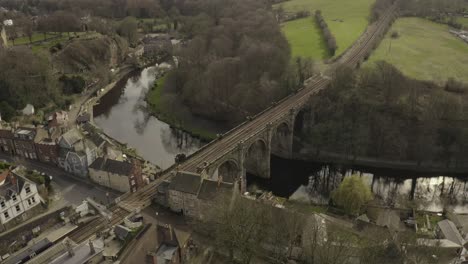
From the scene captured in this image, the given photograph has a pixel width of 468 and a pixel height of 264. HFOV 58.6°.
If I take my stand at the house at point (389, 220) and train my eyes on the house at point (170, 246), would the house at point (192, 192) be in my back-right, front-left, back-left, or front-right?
front-right

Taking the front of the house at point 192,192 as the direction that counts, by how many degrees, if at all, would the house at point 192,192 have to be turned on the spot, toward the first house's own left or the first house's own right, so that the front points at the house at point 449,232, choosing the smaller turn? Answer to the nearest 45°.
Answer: approximately 135° to the first house's own left

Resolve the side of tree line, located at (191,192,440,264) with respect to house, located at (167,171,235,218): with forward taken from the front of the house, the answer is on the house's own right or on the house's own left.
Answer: on the house's own left

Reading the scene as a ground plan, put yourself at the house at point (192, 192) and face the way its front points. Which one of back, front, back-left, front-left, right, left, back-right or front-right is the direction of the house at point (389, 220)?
back-left

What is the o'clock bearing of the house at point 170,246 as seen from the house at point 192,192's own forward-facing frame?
the house at point 170,246 is roughly at 11 o'clock from the house at point 192,192.

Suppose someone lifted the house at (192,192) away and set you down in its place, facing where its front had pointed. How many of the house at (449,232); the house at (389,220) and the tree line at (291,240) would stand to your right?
0

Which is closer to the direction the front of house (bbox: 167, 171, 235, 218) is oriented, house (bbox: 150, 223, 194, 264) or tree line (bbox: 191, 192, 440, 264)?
the house

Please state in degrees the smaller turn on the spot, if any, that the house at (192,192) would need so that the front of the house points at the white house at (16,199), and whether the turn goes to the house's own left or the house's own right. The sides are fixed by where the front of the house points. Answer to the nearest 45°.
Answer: approximately 45° to the house's own right

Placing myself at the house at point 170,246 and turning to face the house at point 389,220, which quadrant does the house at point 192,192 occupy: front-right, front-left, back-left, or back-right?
front-left

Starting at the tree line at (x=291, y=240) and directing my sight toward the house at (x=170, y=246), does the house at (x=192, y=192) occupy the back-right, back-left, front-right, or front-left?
front-right

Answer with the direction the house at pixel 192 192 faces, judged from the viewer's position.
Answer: facing the viewer and to the left of the viewer
